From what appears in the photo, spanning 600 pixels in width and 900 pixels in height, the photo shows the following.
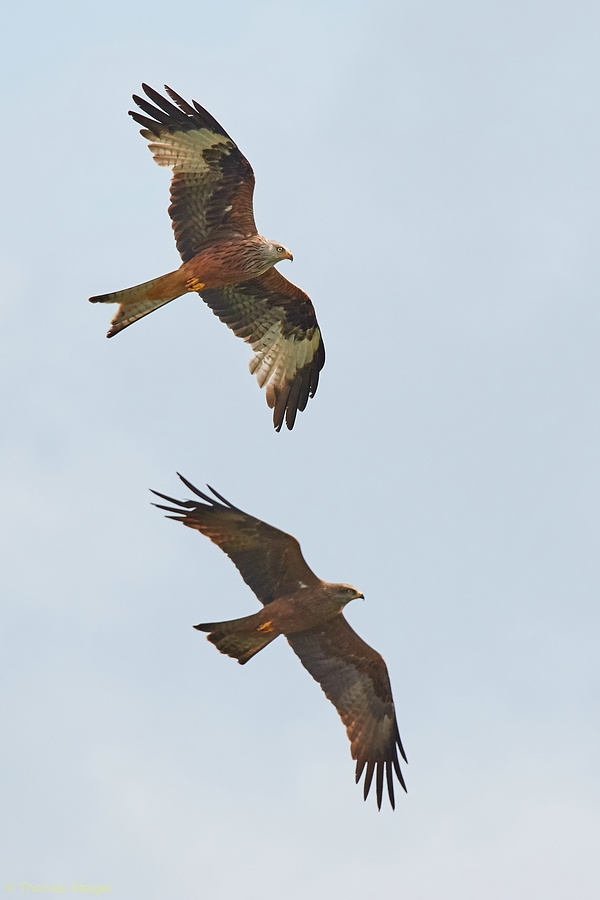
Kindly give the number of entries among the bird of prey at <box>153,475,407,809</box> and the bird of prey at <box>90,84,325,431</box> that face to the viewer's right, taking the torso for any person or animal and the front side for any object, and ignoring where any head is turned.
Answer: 2

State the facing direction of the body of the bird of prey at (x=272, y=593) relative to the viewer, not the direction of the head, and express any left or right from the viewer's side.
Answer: facing to the right of the viewer

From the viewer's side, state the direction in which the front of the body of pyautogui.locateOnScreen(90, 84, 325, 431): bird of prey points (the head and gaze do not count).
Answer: to the viewer's right

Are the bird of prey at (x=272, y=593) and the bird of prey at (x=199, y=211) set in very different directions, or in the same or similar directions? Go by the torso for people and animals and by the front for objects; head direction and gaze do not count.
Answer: same or similar directions
